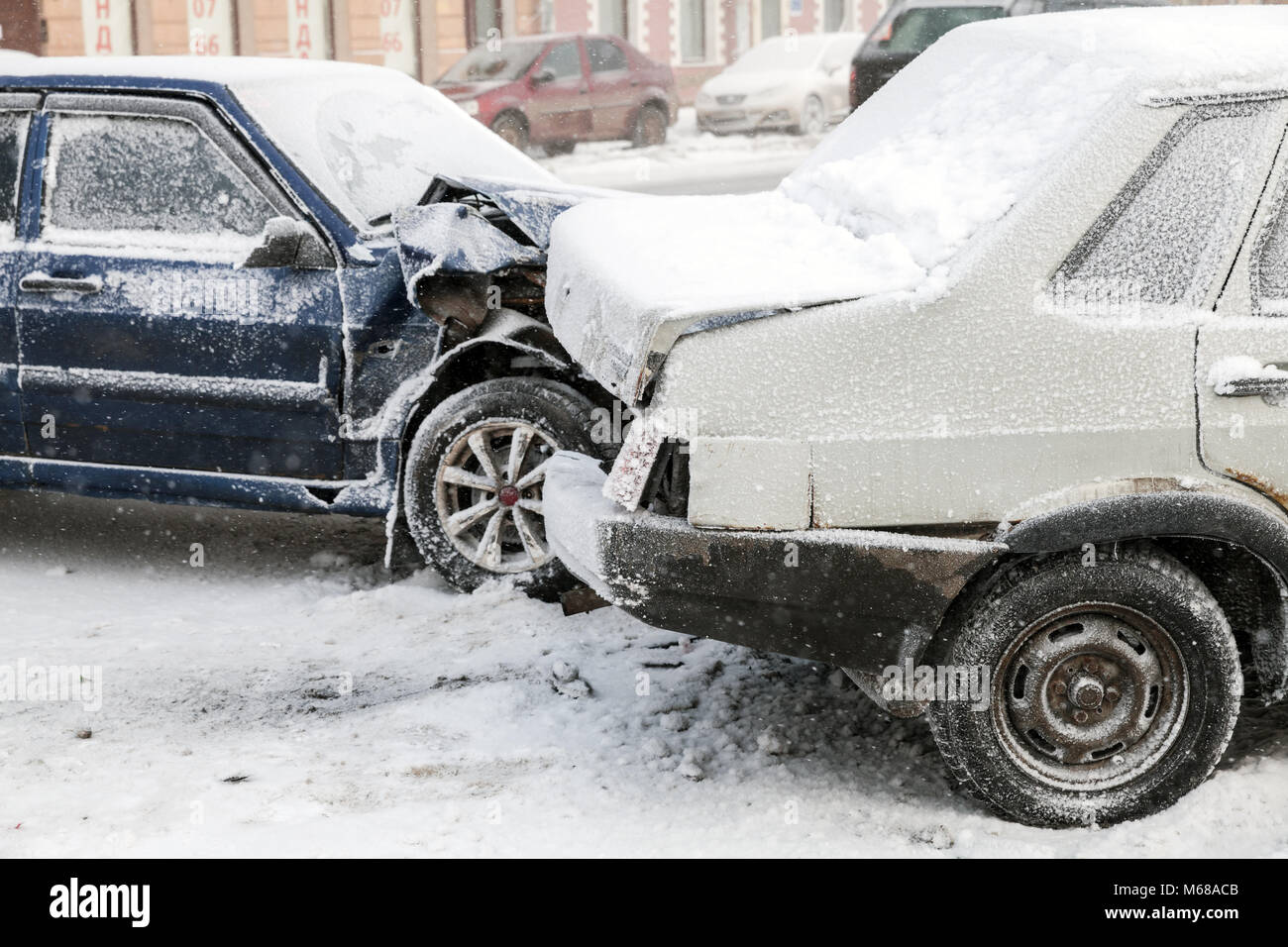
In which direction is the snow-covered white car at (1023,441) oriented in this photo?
to the viewer's right

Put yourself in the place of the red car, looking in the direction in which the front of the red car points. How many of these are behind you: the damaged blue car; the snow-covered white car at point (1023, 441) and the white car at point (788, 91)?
1

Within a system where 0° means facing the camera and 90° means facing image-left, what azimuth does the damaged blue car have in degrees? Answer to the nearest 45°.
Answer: approximately 315°

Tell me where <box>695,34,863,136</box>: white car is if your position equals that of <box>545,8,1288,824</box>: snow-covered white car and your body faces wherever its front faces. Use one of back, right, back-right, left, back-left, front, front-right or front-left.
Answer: left

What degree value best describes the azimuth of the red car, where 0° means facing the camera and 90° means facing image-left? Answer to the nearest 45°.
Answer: approximately 45°

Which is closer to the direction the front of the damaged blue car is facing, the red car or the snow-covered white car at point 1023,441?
the snow-covered white car

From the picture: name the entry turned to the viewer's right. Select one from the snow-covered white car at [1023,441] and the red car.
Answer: the snow-covered white car

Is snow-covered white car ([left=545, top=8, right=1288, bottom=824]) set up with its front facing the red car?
no

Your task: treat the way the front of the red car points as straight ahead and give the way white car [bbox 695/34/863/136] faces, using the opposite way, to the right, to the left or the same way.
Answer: the same way

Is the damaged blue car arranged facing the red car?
no

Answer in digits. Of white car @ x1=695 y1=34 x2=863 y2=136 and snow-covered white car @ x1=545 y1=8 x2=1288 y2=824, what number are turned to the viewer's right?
1

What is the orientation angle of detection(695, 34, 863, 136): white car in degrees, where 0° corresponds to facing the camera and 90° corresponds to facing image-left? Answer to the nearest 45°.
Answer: approximately 45°

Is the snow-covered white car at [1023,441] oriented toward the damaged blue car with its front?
no

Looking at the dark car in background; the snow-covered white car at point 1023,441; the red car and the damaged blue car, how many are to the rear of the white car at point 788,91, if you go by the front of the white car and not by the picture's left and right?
0

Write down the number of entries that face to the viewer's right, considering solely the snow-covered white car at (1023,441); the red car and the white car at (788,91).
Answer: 1
